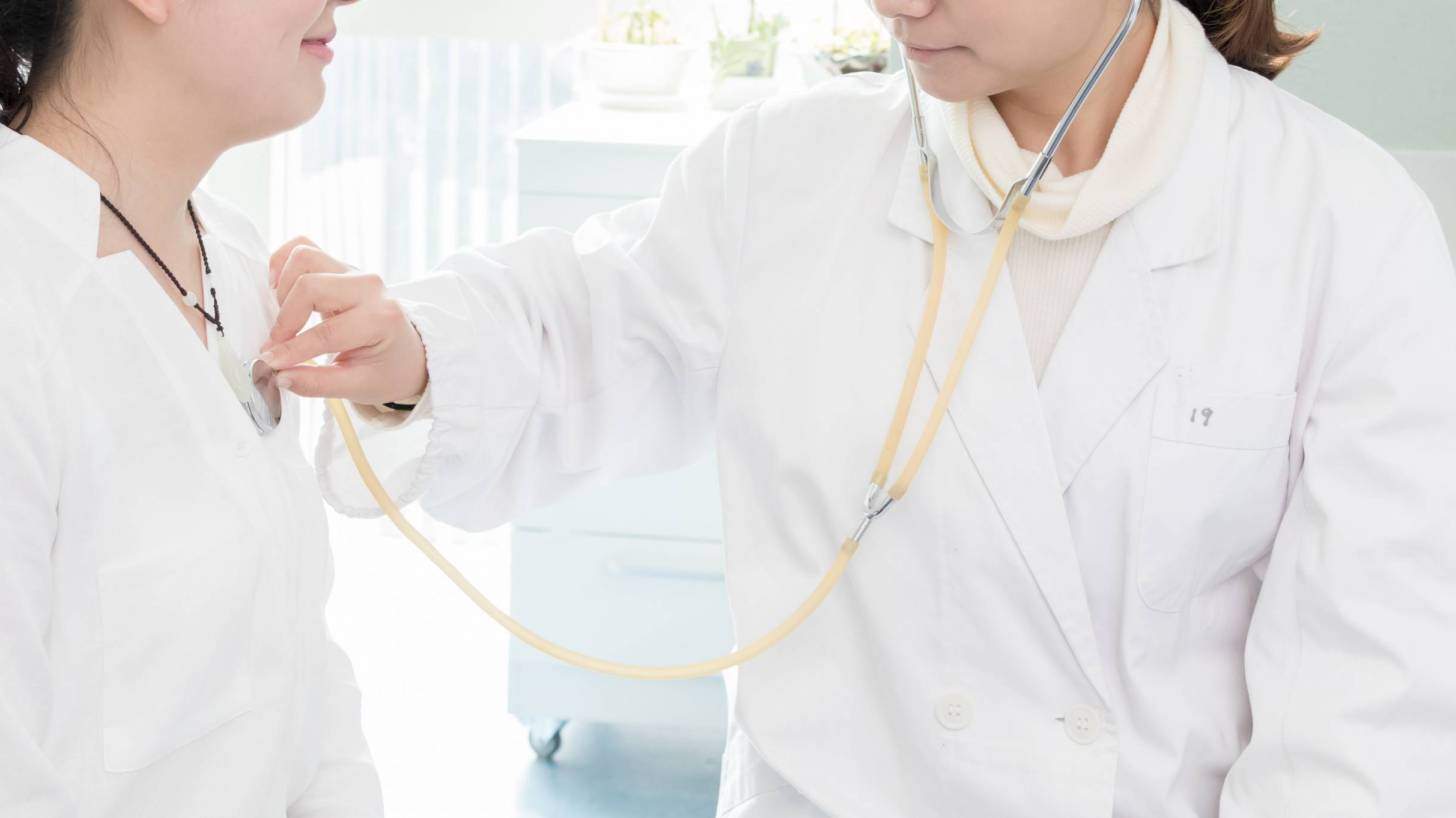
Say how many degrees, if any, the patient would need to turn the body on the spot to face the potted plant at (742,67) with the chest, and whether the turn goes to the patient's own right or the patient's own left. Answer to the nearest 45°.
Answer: approximately 90° to the patient's own left

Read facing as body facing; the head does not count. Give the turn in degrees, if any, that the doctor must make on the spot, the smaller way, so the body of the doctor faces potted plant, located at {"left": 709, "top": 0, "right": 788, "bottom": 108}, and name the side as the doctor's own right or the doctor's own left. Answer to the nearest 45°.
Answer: approximately 135° to the doctor's own right

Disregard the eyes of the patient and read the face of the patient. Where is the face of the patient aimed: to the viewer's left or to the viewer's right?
to the viewer's right

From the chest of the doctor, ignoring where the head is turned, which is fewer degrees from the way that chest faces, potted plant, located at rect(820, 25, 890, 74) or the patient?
the patient

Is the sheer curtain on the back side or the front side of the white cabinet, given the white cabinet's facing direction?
on the back side

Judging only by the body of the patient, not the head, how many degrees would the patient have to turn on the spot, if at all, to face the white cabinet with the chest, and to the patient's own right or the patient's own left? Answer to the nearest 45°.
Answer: approximately 90° to the patient's own left

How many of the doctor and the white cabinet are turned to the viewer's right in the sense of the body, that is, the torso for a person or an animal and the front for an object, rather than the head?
0

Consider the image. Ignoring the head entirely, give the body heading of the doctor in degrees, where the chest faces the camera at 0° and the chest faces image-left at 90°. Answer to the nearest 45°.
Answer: approximately 45°

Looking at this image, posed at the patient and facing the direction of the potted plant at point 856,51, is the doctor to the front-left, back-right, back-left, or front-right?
front-right

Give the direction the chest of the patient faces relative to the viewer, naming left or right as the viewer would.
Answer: facing the viewer and to the right of the viewer

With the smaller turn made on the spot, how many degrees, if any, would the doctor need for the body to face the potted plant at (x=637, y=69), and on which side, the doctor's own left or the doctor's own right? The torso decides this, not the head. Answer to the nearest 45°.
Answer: approximately 90° to the doctor's own right

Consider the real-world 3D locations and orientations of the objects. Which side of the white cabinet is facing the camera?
front

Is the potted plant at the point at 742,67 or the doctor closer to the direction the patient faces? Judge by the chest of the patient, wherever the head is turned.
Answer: the doctor

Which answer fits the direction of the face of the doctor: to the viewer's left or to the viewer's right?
to the viewer's left
